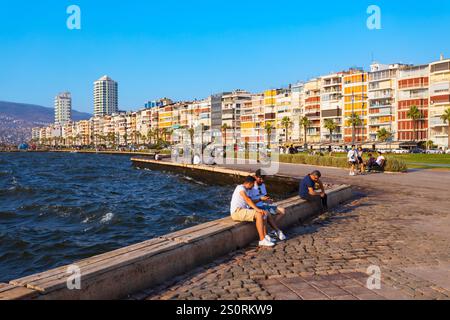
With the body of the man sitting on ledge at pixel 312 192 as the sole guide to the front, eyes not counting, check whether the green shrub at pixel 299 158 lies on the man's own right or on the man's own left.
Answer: on the man's own left

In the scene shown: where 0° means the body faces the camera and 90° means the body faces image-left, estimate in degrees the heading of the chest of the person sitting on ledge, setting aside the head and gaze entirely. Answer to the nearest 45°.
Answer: approximately 270°

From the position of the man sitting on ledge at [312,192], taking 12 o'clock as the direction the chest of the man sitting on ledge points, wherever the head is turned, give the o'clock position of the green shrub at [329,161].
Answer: The green shrub is roughly at 9 o'clock from the man sitting on ledge.
